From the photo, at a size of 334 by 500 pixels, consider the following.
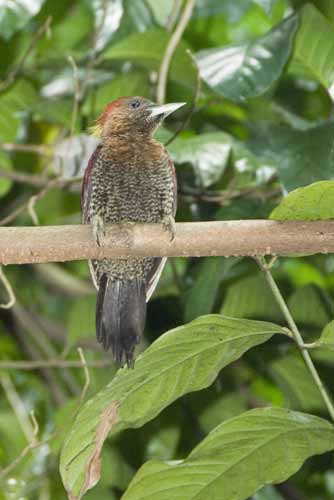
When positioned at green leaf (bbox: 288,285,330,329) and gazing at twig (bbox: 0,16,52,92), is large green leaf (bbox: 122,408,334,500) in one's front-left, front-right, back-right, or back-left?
back-left

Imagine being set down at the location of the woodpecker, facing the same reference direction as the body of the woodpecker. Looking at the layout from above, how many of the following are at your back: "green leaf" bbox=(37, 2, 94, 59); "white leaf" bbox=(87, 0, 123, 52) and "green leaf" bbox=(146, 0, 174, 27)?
3

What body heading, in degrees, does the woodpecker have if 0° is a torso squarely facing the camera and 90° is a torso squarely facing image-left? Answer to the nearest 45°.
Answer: approximately 0°

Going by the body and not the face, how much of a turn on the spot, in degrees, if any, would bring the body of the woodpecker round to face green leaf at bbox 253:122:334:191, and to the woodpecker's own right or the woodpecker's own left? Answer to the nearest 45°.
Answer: approximately 90° to the woodpecker's own left

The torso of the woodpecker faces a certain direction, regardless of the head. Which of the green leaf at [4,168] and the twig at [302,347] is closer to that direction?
the twig

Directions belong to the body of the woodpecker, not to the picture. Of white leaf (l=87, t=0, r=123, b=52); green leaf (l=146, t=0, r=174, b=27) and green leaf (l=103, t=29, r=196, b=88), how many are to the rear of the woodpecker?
3

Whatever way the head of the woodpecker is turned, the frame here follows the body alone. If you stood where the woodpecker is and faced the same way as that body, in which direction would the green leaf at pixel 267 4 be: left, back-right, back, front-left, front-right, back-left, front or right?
back-left

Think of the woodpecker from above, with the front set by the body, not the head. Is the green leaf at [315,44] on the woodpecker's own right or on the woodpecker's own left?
on the woodpecker's own left

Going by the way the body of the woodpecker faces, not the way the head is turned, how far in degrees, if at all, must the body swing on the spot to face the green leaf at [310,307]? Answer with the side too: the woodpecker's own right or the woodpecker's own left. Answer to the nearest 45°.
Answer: approximately 90° to the woodpecker's own left

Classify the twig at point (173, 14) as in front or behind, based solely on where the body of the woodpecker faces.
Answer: behind
